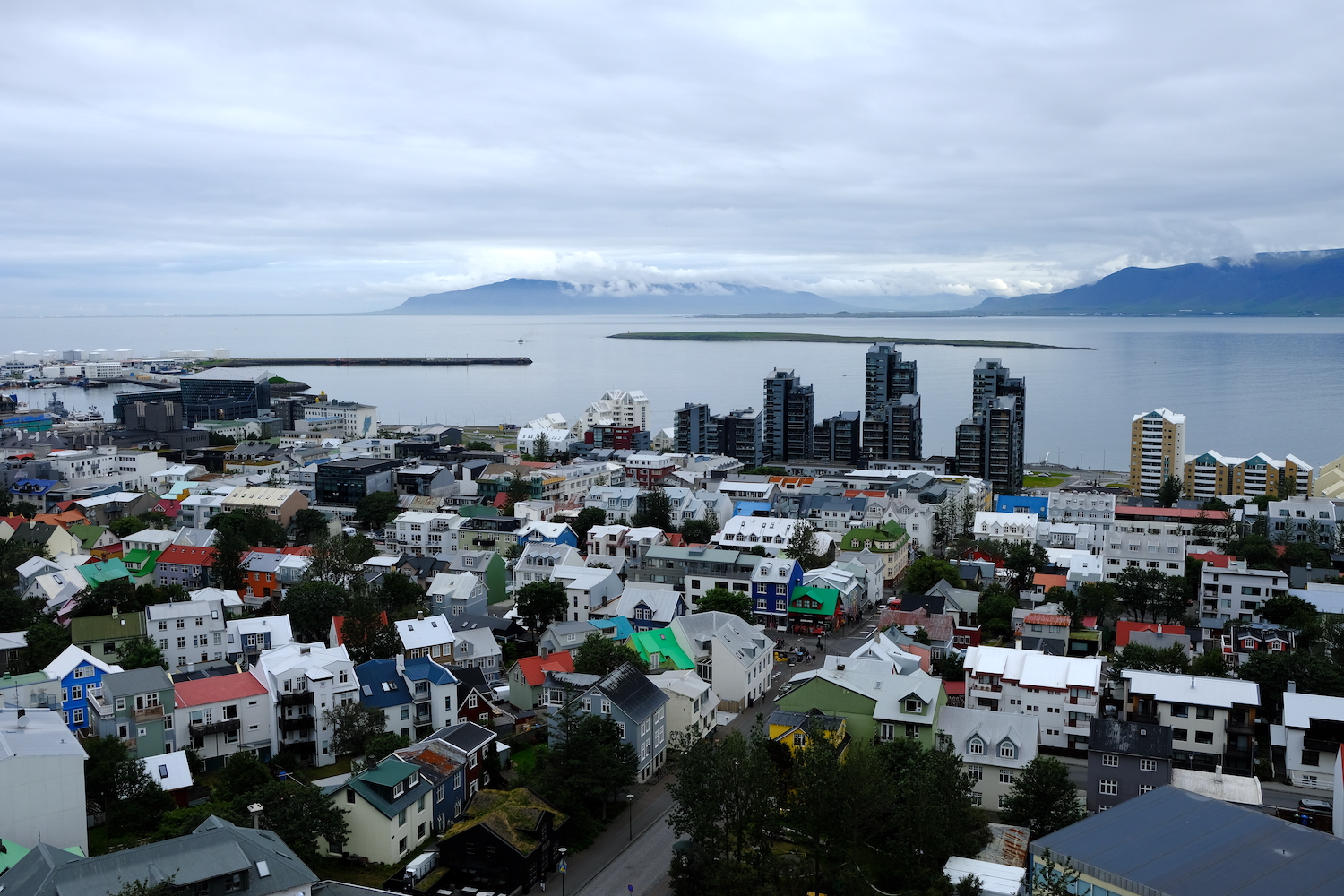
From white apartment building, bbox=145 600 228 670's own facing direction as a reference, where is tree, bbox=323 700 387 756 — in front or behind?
in front

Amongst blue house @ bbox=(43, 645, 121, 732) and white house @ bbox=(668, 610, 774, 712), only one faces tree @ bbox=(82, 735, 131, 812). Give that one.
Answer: the blue house

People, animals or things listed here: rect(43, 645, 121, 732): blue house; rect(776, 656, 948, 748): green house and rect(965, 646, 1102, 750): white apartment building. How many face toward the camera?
3

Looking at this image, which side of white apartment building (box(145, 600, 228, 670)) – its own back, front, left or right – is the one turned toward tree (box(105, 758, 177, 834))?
front

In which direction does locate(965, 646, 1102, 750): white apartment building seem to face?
toward the camera

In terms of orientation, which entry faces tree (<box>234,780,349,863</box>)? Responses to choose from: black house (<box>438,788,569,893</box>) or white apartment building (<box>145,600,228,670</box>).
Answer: the white apartment building

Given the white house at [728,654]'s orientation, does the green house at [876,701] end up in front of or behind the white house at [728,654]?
in front

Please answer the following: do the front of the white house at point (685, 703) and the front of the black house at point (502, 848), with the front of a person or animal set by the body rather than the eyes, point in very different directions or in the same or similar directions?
same or similar directions

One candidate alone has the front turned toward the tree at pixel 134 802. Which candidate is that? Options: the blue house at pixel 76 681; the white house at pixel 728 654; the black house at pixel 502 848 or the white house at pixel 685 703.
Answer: the blue house

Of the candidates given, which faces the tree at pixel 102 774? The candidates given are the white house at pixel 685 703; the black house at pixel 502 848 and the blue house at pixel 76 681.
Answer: the blue house

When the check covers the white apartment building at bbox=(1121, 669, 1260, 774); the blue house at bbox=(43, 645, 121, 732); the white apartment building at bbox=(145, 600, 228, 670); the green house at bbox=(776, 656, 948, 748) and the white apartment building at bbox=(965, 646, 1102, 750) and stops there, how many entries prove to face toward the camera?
5

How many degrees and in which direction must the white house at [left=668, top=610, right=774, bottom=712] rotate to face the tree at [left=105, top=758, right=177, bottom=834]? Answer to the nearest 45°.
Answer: approximately 90° to its right

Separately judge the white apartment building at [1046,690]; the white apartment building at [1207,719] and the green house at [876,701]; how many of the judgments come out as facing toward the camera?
3

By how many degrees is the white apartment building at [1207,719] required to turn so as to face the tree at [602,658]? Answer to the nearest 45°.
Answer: approximately 90° to its right

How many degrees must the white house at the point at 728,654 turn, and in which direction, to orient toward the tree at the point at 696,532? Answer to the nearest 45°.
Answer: approximately 135° to its left

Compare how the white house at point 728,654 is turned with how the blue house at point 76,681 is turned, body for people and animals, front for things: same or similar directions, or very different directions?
same or similar directions

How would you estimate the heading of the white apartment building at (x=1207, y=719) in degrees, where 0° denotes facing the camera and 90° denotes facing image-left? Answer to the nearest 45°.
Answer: approximately 0°
